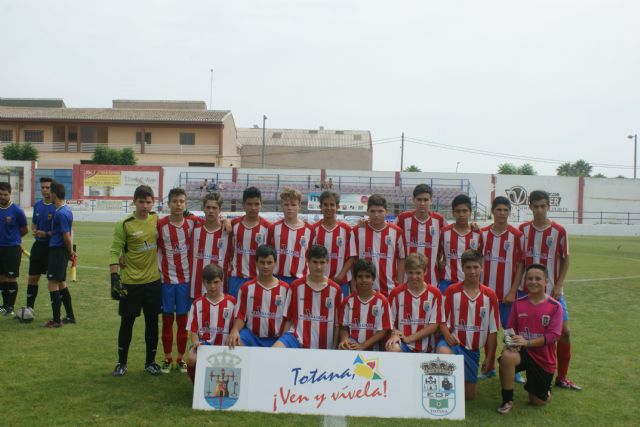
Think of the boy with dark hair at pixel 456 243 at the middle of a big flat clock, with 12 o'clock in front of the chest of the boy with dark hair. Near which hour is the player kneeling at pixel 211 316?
The player kneeling is roughly at 2 o'clock from the boy with dark hair.
